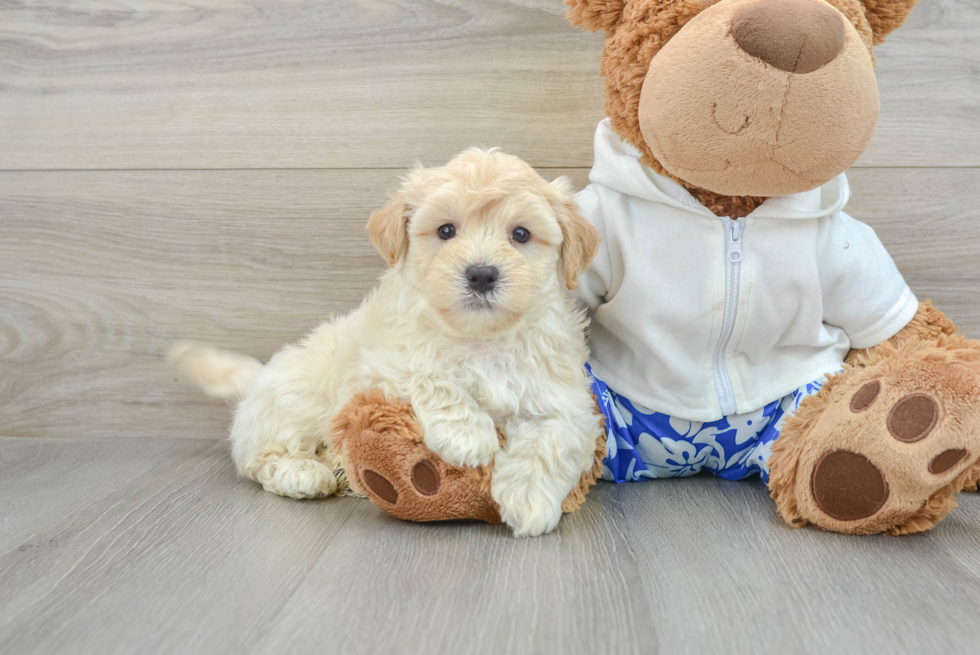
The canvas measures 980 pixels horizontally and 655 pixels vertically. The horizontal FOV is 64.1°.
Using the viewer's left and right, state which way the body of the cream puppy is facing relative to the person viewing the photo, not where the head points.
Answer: facing the viewer and to the right of the viewer

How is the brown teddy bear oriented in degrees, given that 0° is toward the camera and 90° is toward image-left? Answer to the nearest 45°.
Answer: approximately 0°
